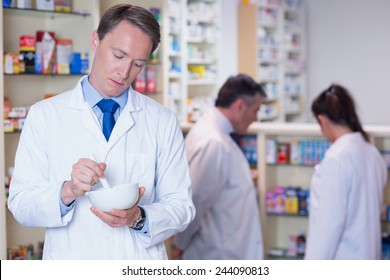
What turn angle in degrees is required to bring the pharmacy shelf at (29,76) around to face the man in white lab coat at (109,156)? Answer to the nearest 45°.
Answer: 0° — it already faces them

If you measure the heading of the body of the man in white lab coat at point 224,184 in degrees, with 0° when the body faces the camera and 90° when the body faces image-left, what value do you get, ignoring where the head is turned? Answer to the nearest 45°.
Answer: approximately 270°

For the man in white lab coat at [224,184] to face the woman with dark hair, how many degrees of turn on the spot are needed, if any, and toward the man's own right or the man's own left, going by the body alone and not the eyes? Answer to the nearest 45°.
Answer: approximately 45° to the man's own right

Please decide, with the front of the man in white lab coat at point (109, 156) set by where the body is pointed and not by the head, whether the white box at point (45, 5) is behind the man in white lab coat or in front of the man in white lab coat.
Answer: behind

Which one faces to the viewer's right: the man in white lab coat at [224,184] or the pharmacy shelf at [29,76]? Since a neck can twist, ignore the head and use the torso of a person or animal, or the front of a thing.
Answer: the man in white lab coat

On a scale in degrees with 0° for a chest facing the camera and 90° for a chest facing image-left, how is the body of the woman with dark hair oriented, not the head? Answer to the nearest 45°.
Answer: approximately 135°
